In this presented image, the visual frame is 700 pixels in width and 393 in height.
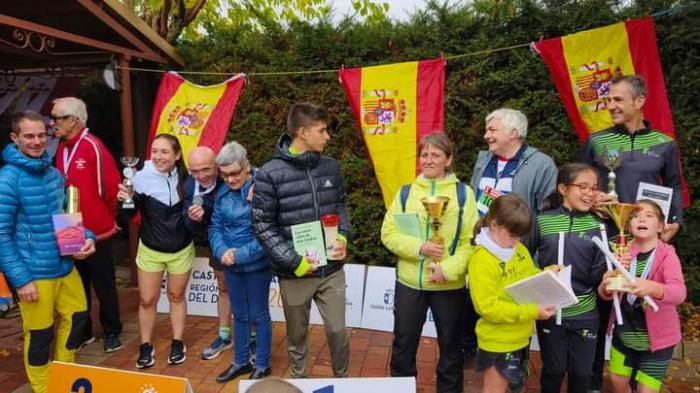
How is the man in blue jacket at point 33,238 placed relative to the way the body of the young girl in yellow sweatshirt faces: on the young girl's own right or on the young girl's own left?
on the young girl's own right

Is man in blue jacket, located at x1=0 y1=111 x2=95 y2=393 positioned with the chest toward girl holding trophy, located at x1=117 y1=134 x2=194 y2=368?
no

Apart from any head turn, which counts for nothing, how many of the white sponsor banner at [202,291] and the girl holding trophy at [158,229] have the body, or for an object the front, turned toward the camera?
2

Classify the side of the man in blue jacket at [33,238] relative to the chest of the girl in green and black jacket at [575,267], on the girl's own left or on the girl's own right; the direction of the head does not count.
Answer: on the girl's own right

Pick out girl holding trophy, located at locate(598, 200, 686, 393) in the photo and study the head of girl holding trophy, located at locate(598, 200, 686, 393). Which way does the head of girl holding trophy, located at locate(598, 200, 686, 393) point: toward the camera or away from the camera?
toward the camera

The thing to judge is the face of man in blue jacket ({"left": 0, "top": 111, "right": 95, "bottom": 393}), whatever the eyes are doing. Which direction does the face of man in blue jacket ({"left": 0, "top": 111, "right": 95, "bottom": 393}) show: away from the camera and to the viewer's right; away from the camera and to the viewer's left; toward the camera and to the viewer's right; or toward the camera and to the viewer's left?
toward the camera and to the viewer's right

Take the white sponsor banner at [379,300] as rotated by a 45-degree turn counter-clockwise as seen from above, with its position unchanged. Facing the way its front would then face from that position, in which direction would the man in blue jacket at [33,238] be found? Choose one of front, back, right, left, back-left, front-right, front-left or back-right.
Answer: right

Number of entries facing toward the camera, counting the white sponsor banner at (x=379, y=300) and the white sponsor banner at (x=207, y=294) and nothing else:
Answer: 2

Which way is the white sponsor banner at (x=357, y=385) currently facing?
toward the camera

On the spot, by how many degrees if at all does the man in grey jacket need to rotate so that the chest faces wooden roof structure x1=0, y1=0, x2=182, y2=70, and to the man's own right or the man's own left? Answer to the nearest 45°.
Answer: approximately 45° to the man's own right

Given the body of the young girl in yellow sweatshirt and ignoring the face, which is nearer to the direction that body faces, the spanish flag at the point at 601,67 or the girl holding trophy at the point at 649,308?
the girl holding trophy

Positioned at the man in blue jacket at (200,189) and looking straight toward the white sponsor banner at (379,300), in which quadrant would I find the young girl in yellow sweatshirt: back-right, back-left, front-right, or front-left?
front-right

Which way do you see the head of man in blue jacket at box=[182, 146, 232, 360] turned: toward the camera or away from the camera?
toward the camera

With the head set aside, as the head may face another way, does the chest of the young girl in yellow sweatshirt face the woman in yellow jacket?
no

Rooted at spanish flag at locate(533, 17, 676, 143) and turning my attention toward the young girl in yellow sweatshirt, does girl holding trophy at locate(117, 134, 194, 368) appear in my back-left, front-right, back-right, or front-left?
front-right

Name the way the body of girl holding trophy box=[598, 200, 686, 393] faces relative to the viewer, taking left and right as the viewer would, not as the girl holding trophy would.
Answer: facing the viewer and to the left of the viewer
